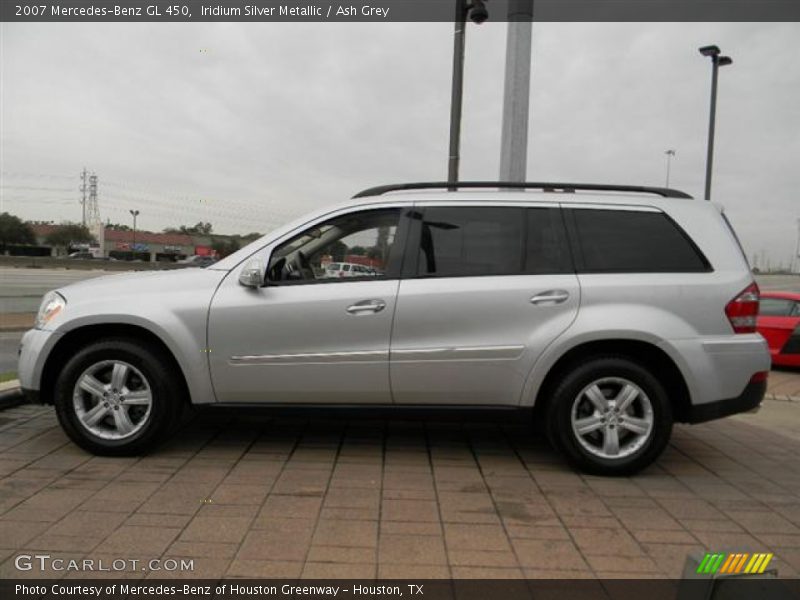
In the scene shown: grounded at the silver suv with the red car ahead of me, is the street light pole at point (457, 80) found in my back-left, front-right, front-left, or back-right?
front-left

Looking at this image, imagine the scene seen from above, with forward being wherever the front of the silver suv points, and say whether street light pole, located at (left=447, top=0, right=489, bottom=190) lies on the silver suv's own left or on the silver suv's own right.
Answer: on the silver suv's own right

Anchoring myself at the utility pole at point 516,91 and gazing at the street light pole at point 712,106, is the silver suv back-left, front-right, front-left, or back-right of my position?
back-right

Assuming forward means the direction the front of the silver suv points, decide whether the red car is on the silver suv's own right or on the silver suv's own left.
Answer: on the silver suv's own right

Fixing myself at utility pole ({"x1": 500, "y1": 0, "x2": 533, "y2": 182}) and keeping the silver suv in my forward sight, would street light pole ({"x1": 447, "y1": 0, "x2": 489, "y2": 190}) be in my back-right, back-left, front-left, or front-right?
back-right

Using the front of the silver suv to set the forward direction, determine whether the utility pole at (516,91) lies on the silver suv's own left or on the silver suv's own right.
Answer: on the silver suv's own right

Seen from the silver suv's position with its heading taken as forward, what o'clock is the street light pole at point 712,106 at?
The street light pole is roughly at 4 o'clock from the silver suv.

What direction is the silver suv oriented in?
to the viewer's left
